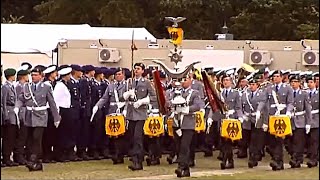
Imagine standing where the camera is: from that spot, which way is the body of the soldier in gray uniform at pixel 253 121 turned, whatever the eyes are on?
toward the camera

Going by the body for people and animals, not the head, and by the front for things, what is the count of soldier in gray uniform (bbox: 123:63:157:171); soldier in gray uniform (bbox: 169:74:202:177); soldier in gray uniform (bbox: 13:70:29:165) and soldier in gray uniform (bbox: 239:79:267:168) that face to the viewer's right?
1

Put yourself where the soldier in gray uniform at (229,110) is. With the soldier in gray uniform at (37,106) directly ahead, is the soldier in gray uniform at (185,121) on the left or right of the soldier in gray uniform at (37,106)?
left

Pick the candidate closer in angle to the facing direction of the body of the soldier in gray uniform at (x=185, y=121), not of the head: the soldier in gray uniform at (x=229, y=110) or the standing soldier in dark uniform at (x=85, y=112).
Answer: the standing soldier in dark uniform

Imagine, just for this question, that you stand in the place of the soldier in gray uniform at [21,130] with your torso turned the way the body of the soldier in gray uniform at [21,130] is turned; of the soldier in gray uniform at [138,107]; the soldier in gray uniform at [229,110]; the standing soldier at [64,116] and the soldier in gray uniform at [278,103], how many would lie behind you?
0

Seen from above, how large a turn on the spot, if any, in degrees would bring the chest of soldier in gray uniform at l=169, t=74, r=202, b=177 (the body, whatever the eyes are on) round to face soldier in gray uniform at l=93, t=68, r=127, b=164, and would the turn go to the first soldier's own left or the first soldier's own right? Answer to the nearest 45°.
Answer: approximately 90° to the first soldier's own right

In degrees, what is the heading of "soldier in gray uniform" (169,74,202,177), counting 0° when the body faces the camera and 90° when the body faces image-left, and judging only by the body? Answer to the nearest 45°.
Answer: approximately 45°

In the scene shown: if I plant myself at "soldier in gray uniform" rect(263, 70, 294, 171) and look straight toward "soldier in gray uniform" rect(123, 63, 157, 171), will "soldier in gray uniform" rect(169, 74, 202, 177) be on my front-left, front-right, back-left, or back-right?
front-left

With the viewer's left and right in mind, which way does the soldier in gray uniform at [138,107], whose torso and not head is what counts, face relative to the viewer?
facing the viewer and to the left of the viewer

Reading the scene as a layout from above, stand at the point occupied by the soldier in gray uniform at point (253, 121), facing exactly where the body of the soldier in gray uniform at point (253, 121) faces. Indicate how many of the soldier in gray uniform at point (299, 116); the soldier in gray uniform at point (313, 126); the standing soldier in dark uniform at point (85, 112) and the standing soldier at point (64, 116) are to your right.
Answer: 2

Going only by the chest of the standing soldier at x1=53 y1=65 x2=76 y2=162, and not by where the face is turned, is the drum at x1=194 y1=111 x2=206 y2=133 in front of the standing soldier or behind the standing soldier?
in front
